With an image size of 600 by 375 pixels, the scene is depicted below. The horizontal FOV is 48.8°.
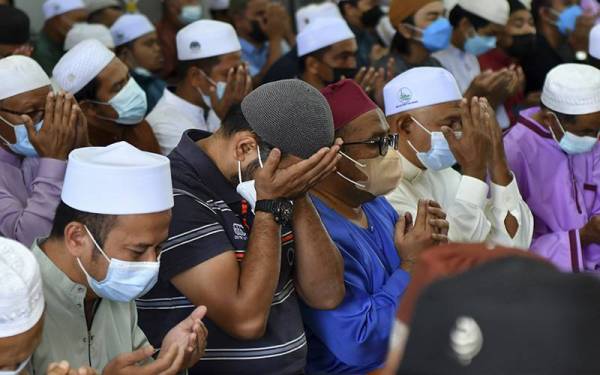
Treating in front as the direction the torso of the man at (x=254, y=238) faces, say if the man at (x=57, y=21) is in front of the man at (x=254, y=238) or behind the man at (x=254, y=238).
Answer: behind

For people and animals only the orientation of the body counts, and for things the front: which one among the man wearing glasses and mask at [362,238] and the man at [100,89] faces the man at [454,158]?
the man at [100,89]

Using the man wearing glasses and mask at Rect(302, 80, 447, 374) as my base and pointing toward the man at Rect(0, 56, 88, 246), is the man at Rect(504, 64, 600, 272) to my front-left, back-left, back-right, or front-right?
back-right

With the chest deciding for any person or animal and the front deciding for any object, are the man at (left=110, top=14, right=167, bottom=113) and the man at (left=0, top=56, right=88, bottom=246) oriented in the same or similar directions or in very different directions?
same or similar directions

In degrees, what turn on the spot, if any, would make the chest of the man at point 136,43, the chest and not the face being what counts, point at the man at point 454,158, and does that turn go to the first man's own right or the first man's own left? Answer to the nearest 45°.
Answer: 0° — they already face them

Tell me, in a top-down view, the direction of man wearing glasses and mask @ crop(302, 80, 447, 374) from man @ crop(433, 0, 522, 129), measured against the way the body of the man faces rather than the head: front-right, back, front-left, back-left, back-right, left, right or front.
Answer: front-right

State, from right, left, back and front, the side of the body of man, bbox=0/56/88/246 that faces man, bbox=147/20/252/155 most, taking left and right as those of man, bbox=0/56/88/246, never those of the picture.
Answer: left

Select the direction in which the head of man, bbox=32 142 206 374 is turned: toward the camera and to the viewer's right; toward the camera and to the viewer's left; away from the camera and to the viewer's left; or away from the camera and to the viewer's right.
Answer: toward the camera and to the viewer's right

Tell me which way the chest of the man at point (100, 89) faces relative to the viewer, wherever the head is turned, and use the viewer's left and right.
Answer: facing the viewer and to the right of the viewer

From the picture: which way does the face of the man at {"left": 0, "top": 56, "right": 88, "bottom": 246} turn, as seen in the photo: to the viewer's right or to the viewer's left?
to the viewer's right

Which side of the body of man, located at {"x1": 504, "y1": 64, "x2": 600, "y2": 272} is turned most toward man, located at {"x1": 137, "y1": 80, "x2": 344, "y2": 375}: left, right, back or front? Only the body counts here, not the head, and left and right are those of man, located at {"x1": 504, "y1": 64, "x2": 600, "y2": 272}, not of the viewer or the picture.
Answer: right

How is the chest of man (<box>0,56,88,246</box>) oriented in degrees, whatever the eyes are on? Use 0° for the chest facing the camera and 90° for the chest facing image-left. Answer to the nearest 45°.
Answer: approximately 315°

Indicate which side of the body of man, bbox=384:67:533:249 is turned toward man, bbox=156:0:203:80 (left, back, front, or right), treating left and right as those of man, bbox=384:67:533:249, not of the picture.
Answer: back

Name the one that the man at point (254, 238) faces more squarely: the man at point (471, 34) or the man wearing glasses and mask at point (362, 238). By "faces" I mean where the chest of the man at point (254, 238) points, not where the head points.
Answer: the man wearing glasses and mask
